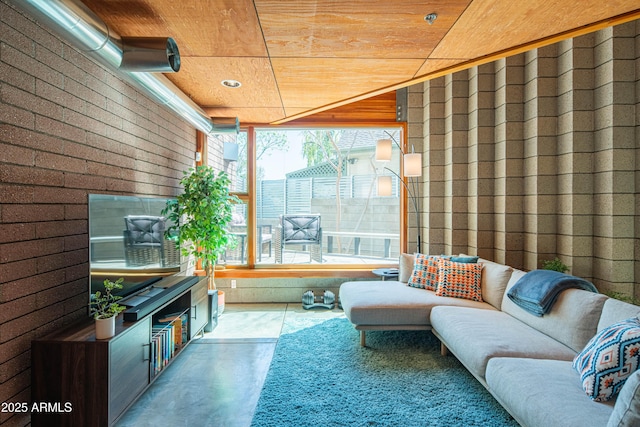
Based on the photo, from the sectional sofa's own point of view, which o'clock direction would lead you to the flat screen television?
The flat screen television is roughly at 1 o'clock from the sectional sofa.

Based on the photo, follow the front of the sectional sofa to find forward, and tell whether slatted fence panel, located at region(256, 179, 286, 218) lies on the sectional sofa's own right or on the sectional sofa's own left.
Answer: on the sectional sofa's own right

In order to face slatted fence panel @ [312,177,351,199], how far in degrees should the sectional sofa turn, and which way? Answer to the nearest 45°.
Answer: approximately 90° to its right

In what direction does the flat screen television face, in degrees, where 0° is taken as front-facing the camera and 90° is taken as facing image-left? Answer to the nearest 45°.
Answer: approximately 315°
